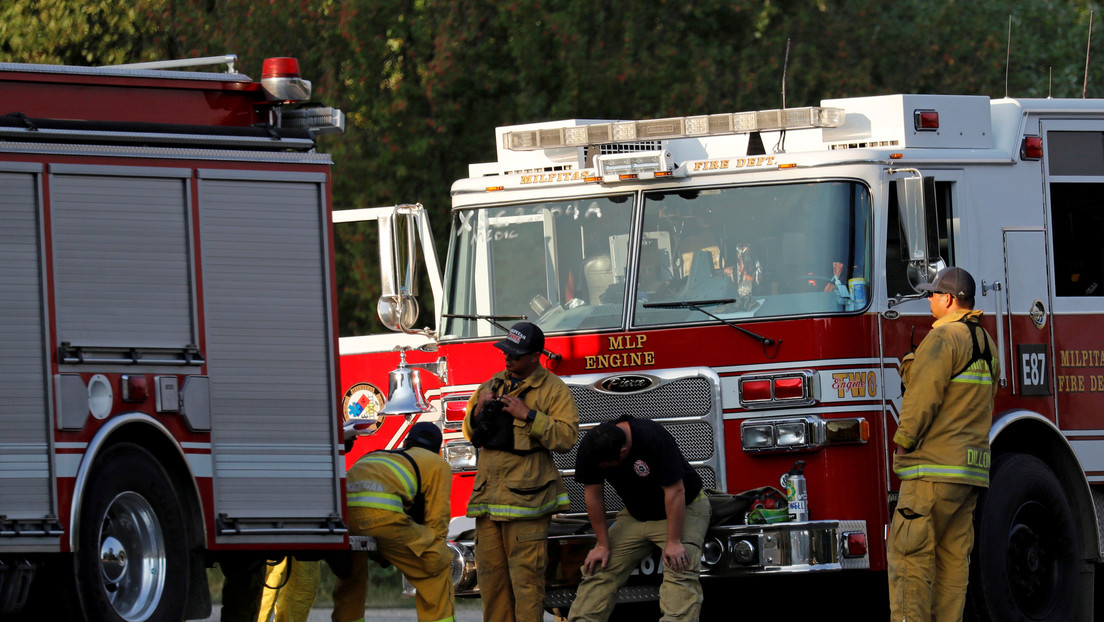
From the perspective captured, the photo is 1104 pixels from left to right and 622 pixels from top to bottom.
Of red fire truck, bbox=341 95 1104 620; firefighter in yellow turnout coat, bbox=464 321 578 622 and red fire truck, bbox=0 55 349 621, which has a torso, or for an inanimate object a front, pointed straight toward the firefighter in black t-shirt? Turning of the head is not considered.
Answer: red fire truck, bbox=341 95 1104 620

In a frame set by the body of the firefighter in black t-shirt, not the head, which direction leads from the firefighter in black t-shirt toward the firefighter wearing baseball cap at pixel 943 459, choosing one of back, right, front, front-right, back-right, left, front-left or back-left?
back-left

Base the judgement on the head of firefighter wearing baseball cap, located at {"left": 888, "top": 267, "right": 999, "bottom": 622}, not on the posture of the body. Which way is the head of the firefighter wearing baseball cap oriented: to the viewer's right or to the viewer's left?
to the viewer's left

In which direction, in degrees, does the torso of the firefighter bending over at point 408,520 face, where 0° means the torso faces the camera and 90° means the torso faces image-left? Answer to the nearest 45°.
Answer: approximately 225°

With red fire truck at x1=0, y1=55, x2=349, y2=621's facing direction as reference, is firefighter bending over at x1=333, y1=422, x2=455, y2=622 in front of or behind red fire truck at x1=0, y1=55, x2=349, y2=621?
behind

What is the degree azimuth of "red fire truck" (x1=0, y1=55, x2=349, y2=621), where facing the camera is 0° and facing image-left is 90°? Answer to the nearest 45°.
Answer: approximately 45°

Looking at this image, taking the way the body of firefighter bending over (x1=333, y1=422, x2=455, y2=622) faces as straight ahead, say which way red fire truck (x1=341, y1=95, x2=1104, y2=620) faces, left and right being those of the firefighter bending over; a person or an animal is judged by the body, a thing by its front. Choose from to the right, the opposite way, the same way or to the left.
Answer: the opposite way

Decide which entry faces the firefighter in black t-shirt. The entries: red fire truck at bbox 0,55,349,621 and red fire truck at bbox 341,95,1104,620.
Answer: red fire truck at bbox 341,95,1104,620

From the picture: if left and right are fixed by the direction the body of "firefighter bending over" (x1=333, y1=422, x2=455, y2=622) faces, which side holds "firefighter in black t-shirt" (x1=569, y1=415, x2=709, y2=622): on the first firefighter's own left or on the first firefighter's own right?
on the first firefighter's own right

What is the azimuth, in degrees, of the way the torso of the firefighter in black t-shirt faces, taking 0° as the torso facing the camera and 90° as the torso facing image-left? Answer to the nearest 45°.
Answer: approximately 45°

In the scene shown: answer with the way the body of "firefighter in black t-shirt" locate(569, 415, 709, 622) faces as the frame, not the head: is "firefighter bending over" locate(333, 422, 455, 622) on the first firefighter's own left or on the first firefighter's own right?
on the first firefighter's own right
